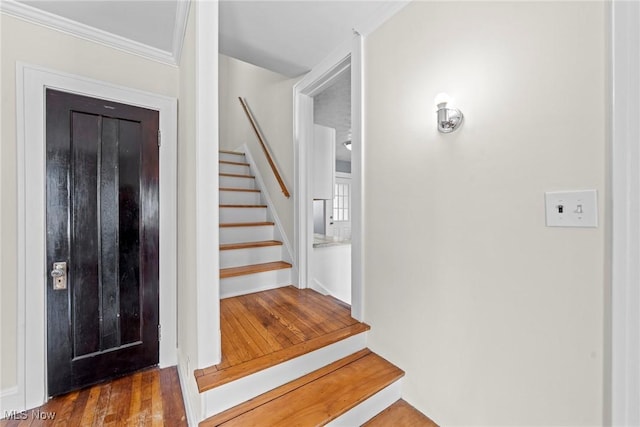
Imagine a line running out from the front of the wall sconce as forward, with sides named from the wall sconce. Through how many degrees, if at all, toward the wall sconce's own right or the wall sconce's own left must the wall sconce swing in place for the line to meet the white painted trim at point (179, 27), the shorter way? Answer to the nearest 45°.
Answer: approximately 45° to the wall sconce's own right

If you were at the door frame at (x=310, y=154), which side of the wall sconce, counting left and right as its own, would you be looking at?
right

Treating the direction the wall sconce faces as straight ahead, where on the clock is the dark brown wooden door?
The dark brown wooden door is roughly at 1 o'clock from the wall sconce.

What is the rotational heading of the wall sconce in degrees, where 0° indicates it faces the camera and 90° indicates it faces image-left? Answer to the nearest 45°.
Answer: approximately 45°

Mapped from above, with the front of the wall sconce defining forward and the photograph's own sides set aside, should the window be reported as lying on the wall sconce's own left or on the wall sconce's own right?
on the wall sconce's own right

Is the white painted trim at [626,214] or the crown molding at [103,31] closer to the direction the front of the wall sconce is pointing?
the crown molding

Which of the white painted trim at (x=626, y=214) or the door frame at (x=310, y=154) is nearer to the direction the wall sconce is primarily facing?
the door frame
